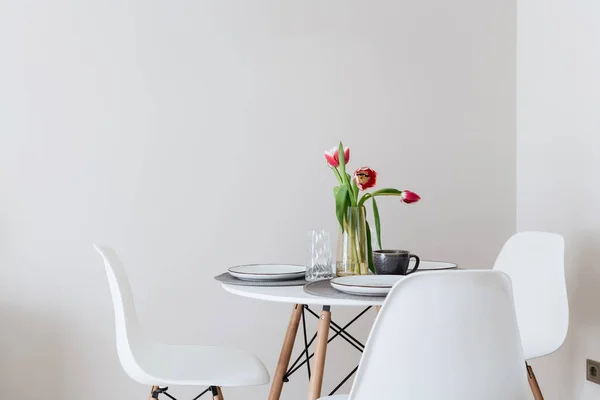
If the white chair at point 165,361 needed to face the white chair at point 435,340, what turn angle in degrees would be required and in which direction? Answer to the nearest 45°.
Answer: approximately 45° to its right

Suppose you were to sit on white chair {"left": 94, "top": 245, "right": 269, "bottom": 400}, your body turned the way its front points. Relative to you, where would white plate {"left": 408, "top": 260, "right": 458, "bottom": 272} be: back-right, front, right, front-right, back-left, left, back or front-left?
front

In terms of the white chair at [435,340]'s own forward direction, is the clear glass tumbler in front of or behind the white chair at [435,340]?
in front

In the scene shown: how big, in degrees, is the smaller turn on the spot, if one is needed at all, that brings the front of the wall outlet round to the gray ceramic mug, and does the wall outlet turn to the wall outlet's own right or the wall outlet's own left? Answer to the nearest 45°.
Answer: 0° — it already faces it

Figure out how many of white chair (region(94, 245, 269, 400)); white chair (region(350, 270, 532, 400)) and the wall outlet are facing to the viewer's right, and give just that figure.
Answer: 1

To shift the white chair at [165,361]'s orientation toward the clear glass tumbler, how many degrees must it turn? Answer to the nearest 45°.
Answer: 0° — it already faces it

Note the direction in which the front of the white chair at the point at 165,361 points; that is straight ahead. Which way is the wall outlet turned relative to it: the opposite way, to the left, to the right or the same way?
the opposite way

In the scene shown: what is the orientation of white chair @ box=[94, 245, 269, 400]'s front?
to the viewer's right

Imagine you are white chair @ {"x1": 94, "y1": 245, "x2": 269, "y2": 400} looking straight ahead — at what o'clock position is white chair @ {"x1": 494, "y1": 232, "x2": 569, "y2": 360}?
white chair @ {"x1": 494, "y1": 232, "x2": 569, "y2": 360} is roughly at 12 o'clock from white chair @ {"x1": 94, "y1": 245, "x2": 269, "y2": 400}.

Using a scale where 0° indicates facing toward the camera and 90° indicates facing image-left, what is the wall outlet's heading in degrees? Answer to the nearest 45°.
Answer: approximately 45°

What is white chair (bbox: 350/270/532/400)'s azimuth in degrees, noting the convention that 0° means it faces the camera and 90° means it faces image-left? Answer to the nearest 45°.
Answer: approximately 135°

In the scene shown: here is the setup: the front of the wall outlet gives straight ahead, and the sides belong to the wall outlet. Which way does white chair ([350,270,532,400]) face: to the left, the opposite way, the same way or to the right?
to the right

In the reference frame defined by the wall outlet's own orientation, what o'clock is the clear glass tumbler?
The clear glass tumbler is roughly at 12 o'clock from the wall outlet.

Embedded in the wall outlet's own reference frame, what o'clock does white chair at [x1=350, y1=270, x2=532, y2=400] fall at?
The white chair is roughly at 11 o'clock from the wall outlet.

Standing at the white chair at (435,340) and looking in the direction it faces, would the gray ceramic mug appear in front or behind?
in front

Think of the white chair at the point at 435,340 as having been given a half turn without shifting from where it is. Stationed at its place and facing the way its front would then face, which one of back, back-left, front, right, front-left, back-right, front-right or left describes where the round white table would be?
back
